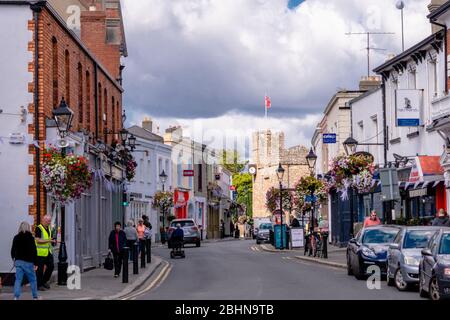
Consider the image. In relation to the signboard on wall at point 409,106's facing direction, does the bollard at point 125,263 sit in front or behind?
in front

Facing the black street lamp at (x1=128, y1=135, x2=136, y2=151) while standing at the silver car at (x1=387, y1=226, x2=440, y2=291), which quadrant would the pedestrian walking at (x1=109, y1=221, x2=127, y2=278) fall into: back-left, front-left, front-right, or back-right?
front-left

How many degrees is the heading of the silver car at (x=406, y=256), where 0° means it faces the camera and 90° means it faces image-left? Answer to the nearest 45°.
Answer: approximately 315°

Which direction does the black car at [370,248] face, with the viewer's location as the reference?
facing the viewer and to the right of the viewer

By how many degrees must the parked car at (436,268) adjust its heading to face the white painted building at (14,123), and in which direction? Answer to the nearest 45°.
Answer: approximately 135° to its right

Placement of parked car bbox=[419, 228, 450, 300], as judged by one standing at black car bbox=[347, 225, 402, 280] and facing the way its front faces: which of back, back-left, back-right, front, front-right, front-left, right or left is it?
front-right

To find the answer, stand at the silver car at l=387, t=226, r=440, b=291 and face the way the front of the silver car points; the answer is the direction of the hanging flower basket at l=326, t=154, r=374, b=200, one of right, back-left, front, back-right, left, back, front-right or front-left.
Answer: back-left

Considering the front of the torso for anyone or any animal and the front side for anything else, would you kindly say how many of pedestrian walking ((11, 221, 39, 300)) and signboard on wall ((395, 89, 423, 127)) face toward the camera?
1

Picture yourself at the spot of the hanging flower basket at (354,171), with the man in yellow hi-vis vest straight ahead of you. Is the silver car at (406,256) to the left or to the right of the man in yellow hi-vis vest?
left

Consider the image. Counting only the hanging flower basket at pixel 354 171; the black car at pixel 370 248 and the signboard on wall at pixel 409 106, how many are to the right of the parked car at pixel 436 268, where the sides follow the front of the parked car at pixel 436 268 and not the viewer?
0

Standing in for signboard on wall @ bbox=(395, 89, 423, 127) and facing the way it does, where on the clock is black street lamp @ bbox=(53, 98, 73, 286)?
The black street lamp is roughly at 1 o'clock from the signboard on wall.

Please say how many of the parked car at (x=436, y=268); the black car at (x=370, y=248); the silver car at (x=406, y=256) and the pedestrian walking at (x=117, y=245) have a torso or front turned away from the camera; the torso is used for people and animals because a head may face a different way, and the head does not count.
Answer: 0

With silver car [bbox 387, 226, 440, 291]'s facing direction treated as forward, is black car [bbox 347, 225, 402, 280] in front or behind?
behind
